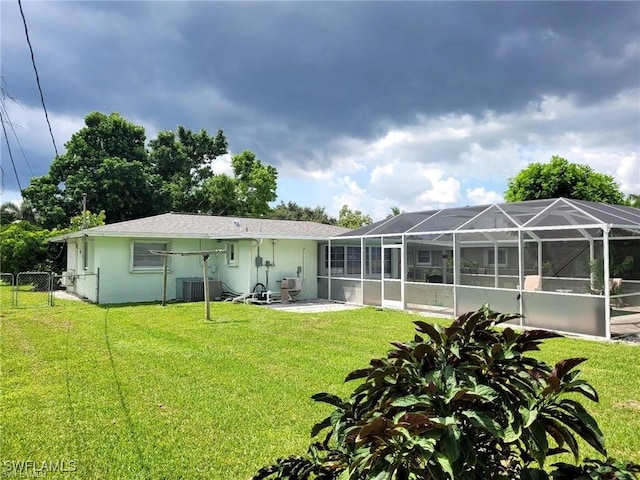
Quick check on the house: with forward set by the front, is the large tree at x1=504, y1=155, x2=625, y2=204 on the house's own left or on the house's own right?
on the house's own right

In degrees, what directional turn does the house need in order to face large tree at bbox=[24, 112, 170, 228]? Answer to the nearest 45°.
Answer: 0° — it already faces it

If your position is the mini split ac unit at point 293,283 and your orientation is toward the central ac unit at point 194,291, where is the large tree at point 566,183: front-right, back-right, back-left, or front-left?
back-right

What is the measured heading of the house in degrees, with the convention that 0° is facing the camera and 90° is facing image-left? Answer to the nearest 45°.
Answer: approximately 180°

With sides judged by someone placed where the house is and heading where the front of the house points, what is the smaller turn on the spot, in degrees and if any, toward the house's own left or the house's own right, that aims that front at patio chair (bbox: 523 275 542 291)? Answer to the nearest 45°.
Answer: approximately 135° to the house's own right

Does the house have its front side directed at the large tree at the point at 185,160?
yes

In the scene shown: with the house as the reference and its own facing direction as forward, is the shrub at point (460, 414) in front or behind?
behind

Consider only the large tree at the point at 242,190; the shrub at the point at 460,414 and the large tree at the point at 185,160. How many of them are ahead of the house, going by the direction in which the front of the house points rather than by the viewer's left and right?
2

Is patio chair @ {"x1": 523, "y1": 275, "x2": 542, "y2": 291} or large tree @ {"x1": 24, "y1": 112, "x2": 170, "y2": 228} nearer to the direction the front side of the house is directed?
the large tree

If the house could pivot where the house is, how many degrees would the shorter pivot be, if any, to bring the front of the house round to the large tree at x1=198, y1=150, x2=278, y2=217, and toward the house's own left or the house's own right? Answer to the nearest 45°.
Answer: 0° — it already faces it

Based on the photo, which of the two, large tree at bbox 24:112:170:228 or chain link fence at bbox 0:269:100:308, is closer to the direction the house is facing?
the large tree

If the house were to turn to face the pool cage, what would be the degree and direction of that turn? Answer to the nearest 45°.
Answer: approximately 135° to its right
